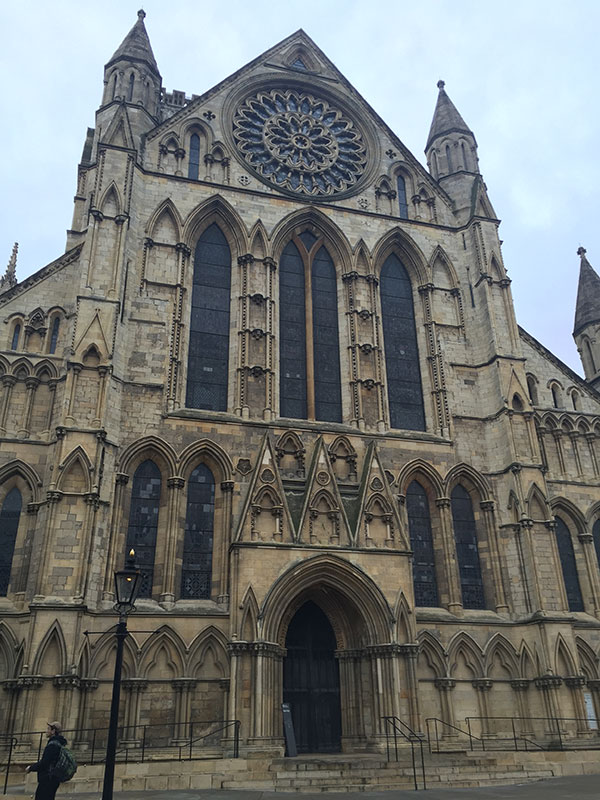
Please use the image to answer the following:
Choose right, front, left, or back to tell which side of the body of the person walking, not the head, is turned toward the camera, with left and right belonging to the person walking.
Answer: left

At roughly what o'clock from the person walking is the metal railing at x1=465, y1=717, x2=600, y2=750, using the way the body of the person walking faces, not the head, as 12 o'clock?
The metal railing is roughly at 5 o'clock from the person walking.

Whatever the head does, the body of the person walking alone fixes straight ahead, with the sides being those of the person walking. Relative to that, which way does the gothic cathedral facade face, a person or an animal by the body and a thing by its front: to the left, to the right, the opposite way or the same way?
to the left

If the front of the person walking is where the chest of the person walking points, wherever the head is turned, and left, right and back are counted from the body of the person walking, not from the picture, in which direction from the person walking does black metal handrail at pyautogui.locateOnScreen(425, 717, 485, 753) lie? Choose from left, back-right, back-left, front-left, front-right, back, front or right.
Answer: back-right

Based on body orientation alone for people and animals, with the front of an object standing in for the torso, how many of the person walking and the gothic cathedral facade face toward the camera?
1

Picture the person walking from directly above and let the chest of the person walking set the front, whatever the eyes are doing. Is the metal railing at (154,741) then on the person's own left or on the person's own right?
on the person's own right

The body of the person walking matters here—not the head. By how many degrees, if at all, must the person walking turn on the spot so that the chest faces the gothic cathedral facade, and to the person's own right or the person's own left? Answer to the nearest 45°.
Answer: approximately 135° to the person's own right

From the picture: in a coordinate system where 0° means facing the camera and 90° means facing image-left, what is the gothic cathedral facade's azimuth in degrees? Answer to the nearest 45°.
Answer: approximately 0°

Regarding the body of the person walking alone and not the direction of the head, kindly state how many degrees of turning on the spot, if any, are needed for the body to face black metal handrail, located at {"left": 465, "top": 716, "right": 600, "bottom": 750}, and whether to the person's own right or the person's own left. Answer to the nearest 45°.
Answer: approximately 135° to the person's own right
